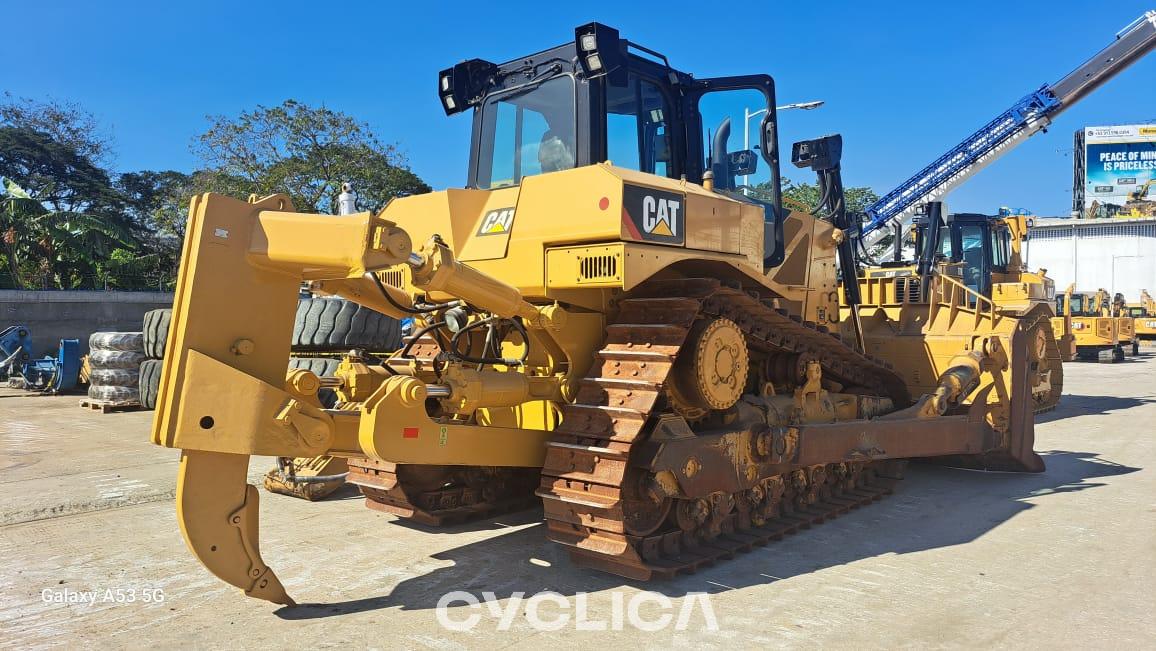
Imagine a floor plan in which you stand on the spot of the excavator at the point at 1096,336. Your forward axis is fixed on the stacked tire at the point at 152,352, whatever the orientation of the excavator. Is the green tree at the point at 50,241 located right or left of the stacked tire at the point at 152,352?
right

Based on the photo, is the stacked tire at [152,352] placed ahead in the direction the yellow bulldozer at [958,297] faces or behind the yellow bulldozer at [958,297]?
ahead

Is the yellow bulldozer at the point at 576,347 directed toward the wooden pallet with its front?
no

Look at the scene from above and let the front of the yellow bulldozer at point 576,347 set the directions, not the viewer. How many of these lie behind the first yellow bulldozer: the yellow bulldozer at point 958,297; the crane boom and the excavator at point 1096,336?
0

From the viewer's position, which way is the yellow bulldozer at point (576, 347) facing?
facing away from the viewer and to the right of the viewer

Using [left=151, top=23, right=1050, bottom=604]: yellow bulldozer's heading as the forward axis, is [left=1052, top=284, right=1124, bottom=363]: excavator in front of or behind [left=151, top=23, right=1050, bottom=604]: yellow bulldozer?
in front

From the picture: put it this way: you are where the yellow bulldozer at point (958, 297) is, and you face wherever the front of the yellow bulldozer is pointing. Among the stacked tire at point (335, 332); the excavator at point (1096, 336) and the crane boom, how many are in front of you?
1

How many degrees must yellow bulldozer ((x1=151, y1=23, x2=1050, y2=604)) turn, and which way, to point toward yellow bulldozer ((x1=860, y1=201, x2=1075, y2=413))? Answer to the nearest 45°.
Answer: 0° — it already faces it

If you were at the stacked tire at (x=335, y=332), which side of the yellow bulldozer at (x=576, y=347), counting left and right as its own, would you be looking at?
left

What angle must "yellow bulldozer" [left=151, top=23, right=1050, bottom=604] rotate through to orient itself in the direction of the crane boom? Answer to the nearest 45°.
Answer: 0° — it already faces it

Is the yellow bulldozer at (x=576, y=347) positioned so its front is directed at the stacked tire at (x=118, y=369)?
no

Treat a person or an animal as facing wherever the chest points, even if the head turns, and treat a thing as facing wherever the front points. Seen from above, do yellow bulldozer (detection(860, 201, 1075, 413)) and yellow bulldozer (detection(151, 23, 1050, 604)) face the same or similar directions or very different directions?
very different directions

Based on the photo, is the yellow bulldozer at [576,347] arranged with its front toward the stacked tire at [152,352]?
no
